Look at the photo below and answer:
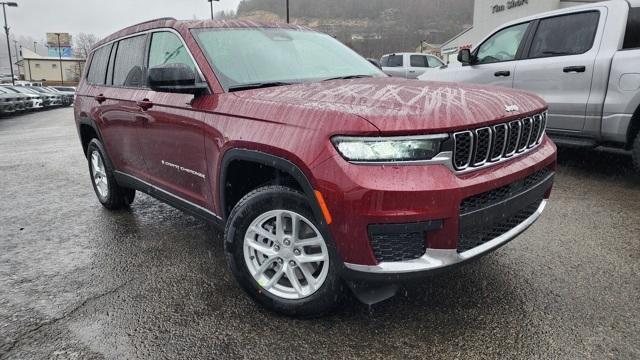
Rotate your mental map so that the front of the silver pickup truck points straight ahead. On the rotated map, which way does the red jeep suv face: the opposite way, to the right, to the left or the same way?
the opposite way

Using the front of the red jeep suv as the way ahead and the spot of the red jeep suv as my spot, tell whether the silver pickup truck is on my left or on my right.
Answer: on my left

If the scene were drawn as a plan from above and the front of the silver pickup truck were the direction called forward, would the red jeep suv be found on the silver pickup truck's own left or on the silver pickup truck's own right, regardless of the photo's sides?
on the silver pickup truck's own left

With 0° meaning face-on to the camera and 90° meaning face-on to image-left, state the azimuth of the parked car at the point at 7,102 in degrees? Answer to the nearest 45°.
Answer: approximately 315°

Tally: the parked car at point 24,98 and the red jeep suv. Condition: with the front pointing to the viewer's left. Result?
0

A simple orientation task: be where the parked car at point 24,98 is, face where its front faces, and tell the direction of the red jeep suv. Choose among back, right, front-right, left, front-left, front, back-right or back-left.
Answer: front-right

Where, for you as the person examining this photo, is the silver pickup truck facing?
facing away from the viewer and to the left of the viewer

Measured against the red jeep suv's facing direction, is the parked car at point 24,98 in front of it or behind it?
behind

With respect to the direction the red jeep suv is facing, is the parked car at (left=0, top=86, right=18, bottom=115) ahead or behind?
behind

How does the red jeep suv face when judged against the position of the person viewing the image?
facing the viewer and to the right of the viewer

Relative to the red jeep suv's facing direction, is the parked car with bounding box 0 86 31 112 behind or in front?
behind

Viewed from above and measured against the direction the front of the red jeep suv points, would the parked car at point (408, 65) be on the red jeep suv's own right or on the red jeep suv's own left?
on the red jeep suv's own left

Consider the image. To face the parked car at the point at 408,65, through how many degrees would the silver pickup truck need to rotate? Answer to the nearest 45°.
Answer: approximately 45° to its right

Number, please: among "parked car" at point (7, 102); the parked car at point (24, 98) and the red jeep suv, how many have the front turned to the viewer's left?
0
